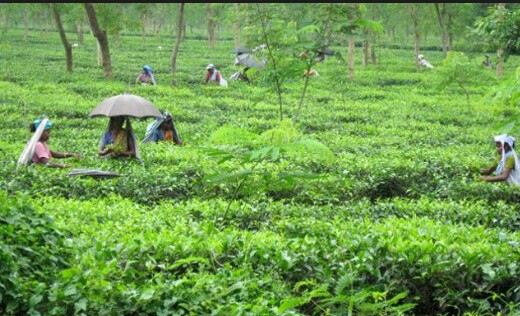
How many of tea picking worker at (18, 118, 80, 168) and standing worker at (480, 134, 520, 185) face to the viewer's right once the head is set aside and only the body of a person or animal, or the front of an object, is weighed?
1

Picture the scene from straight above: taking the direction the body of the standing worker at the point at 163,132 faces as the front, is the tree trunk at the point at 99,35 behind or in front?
behind

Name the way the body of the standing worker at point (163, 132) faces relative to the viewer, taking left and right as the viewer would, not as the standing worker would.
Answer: facing the viewer and to the right of the viewer

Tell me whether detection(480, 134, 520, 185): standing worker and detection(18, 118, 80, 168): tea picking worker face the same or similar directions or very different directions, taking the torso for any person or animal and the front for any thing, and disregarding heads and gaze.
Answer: very different directions

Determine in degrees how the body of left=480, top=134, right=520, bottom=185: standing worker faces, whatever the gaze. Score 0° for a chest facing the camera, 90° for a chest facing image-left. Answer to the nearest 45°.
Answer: approximately 45°

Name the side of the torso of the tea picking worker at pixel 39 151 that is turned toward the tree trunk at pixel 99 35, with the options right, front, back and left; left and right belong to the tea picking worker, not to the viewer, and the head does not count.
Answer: left

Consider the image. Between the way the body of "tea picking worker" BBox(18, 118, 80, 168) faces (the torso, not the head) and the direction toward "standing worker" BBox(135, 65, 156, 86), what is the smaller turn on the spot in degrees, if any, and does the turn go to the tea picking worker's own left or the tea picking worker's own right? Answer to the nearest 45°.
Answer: approximately 90° to the tea picking worker's own left

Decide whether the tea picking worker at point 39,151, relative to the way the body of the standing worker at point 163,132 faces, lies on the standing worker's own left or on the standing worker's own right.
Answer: on the standing worker's own right

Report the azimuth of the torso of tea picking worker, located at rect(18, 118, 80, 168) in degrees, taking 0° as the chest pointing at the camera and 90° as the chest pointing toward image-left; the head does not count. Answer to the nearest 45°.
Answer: approximately 270°
